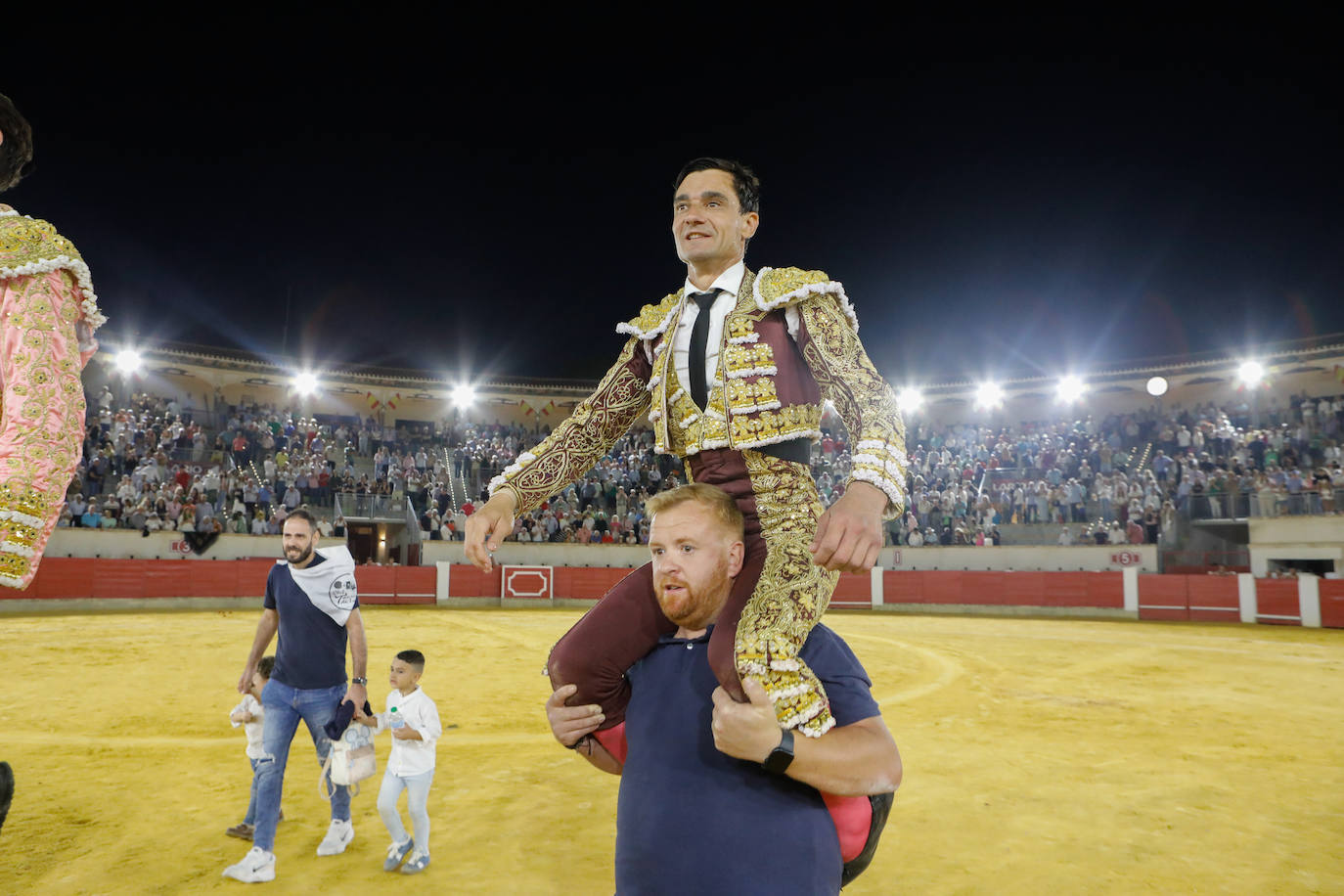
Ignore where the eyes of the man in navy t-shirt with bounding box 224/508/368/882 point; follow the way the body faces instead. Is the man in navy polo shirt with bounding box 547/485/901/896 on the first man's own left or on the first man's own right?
on the first man's own left

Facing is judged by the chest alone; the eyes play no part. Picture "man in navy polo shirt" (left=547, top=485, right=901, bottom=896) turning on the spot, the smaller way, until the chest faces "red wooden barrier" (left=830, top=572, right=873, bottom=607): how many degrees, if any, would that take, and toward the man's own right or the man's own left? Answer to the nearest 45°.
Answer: approximately 135° to the man's own right

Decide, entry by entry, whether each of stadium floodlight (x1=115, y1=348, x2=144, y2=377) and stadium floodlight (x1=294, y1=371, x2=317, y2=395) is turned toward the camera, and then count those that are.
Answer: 2

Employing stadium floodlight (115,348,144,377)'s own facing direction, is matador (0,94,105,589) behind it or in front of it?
in front

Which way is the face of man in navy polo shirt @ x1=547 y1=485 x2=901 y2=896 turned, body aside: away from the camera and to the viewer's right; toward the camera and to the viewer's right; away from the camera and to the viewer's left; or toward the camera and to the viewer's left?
toward the camera and to the viewer's left

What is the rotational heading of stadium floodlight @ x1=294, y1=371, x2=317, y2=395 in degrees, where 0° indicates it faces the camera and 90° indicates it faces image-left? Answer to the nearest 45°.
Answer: approximately 0°

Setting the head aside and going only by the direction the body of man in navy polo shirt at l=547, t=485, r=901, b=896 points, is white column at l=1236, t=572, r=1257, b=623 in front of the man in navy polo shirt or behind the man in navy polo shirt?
behind
